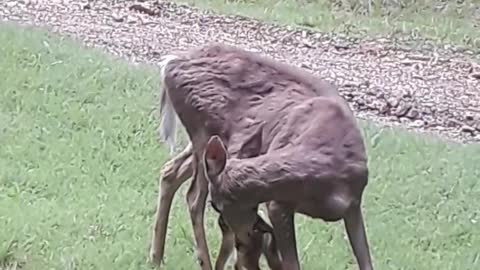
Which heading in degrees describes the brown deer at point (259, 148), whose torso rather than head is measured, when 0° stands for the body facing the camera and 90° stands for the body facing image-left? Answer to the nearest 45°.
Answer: approximately 315°
